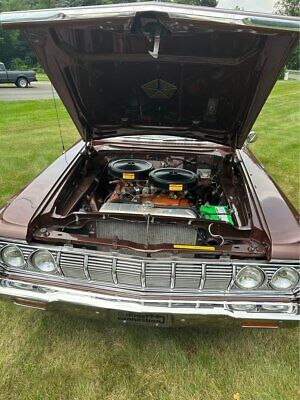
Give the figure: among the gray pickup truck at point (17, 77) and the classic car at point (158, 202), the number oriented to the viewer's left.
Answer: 1

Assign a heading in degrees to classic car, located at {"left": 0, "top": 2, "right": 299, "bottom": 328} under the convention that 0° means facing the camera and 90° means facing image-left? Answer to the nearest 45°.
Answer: approximately 0°

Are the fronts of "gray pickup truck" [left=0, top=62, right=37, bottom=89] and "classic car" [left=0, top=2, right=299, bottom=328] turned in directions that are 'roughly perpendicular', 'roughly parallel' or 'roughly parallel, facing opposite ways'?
roughly perpendicular

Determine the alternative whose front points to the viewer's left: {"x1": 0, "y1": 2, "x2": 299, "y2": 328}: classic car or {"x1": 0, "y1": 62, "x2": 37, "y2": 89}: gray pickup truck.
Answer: {"x1": 0, "y1": 62, "x2": 37, "y2": 89}: gray pickup truck

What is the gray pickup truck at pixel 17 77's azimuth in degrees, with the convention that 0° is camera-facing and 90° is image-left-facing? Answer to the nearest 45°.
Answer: approximately 90°

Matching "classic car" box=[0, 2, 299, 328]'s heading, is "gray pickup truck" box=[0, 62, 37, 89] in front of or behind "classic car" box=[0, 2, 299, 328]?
behind
